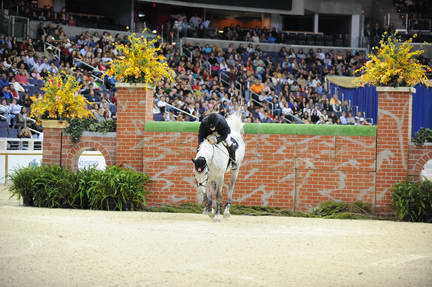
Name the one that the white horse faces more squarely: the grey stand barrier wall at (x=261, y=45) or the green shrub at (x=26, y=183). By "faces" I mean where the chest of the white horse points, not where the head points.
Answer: the green shrub

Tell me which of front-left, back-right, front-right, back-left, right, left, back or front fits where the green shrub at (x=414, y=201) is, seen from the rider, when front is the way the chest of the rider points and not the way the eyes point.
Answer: back-left

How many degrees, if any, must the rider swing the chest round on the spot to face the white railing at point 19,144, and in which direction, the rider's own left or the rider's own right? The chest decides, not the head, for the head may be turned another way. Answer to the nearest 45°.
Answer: approximately 90° to the rider's own right

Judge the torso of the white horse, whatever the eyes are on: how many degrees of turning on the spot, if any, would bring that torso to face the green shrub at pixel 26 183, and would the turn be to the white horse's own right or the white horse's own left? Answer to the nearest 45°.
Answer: approximately 90° to the white horse's own right

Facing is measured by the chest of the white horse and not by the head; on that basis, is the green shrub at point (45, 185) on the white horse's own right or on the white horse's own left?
on the white horse's own right

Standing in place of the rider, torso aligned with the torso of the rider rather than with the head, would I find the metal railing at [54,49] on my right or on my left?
on my right

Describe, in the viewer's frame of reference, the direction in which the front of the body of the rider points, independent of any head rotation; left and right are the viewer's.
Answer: facing the viewer and to the left of the viewer

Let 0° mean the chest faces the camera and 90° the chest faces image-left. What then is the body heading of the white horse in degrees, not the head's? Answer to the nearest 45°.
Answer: approximately 45°

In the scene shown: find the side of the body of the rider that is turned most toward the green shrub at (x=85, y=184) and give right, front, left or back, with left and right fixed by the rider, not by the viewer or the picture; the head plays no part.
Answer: right

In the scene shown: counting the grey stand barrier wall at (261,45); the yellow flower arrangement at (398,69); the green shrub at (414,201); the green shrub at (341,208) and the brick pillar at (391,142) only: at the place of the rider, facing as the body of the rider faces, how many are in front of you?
0

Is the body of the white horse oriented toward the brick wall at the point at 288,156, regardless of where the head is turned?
no
